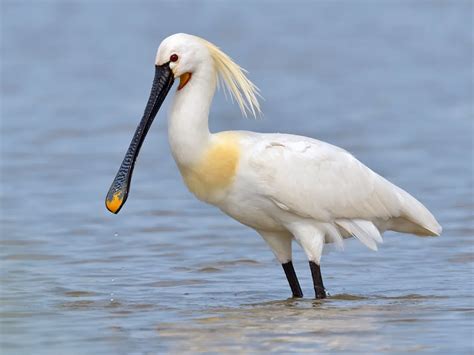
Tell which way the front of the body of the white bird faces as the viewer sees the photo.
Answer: to the viewer's left
